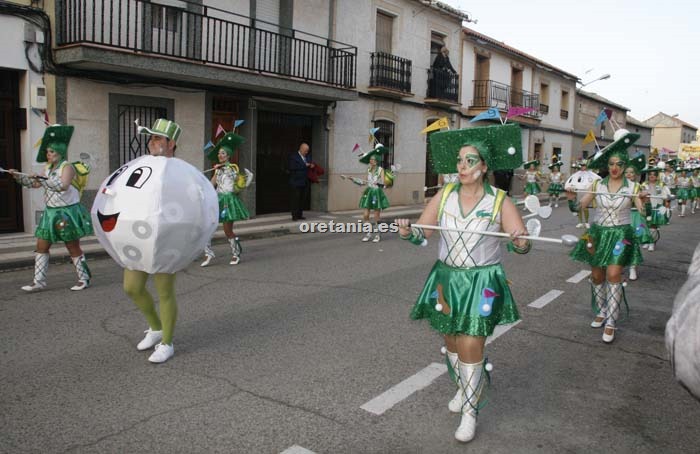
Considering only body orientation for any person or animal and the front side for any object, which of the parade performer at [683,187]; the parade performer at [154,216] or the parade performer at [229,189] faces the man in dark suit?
the parade performer at [683,187]

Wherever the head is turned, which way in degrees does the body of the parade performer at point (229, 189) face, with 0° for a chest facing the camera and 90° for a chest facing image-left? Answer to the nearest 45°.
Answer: approximately 45°

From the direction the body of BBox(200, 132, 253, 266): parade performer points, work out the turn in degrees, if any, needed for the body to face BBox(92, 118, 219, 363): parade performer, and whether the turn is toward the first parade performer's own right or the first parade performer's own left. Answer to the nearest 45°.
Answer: approximately 45° to the first parade performer's own left

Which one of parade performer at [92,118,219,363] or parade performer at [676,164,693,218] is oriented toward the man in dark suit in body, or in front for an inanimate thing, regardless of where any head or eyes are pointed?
parade performer at [676,164,693,218]

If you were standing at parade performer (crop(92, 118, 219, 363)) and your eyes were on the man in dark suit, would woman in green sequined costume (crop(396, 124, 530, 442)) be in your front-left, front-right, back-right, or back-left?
back-right

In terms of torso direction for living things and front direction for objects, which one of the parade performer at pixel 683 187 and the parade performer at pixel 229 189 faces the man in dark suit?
the parade performer at pixel 683 187

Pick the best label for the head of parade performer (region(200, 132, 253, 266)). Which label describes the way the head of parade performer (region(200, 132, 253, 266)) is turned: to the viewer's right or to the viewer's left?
to the viewer's left
